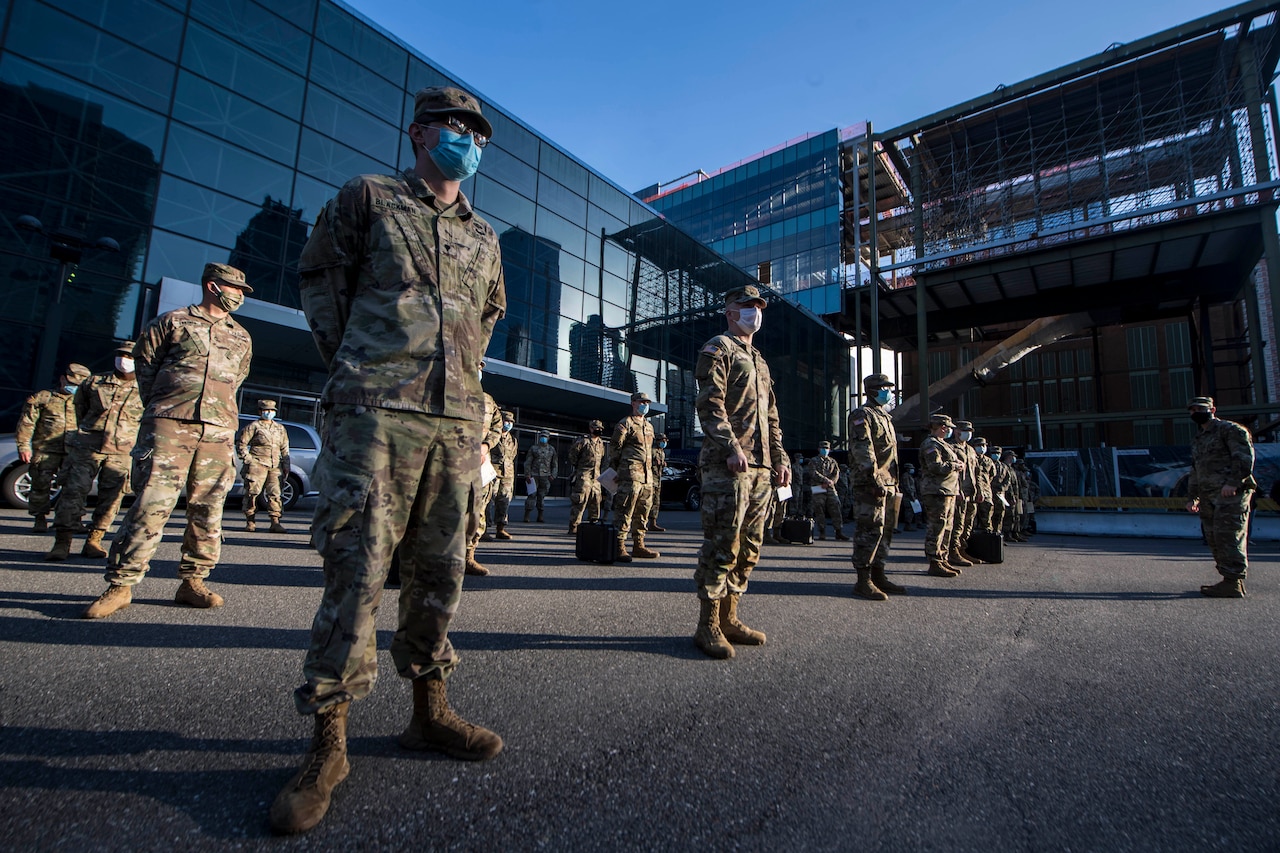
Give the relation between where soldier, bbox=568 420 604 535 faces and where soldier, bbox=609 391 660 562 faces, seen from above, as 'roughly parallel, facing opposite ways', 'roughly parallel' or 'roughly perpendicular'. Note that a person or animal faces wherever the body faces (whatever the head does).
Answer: roughly parallel

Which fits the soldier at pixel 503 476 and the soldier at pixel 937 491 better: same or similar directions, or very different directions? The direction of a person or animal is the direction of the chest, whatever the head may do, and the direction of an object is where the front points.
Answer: same or similar directions

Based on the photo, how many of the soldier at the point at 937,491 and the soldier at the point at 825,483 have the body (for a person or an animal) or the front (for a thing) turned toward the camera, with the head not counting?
1

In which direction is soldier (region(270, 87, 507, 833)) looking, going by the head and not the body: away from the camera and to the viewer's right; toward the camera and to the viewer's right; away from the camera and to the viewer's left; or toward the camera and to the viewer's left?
toward the camera and to the viewer's right

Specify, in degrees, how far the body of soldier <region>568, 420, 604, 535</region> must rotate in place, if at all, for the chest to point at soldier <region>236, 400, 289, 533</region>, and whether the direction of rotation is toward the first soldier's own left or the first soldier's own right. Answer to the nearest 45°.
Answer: approximately 135° to the first soldier's own right

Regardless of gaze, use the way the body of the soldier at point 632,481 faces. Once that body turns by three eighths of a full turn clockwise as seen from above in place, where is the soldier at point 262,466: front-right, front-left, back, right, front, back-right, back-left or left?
front

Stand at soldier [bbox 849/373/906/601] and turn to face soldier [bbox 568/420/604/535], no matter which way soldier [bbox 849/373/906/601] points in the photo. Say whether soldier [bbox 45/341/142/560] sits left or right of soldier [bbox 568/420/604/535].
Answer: left

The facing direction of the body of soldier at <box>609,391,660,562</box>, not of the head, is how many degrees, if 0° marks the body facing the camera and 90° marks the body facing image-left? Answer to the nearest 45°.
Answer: approximately 315°

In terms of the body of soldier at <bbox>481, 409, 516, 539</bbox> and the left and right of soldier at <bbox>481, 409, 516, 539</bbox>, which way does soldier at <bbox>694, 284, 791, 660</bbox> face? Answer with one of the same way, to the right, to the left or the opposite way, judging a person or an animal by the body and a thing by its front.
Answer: the same way

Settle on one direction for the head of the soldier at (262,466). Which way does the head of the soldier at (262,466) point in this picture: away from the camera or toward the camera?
toward the camera

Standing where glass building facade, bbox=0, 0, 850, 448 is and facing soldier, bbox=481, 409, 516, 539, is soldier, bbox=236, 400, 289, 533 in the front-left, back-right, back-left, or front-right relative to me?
front-right

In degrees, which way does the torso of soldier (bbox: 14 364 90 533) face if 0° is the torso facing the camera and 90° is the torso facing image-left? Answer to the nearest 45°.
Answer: approximately 315°

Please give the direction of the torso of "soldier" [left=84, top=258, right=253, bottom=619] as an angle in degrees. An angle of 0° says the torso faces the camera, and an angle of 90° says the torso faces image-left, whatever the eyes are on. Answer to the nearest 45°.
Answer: approximately 315°

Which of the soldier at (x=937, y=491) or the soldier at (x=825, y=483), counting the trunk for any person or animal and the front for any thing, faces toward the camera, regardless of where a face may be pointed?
the soldier at (x=825, y=483)

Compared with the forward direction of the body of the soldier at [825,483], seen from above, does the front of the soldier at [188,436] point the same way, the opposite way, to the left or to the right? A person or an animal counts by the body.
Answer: to the left

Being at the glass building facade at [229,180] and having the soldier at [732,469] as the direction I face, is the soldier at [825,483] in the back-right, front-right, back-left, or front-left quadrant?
front-left

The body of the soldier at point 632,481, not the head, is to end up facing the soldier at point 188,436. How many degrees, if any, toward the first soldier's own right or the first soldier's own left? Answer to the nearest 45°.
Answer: approximately 90° to the first soldier's own right

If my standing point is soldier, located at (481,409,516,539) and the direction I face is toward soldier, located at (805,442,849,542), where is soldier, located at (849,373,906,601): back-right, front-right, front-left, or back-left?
front-right

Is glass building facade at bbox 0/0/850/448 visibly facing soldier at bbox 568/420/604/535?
yes

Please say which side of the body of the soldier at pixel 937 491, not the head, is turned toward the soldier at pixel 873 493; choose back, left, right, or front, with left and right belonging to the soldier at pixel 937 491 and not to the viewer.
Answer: right

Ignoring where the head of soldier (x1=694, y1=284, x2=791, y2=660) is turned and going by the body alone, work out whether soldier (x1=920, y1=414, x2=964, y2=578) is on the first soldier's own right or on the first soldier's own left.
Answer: on the first soldier's own left
